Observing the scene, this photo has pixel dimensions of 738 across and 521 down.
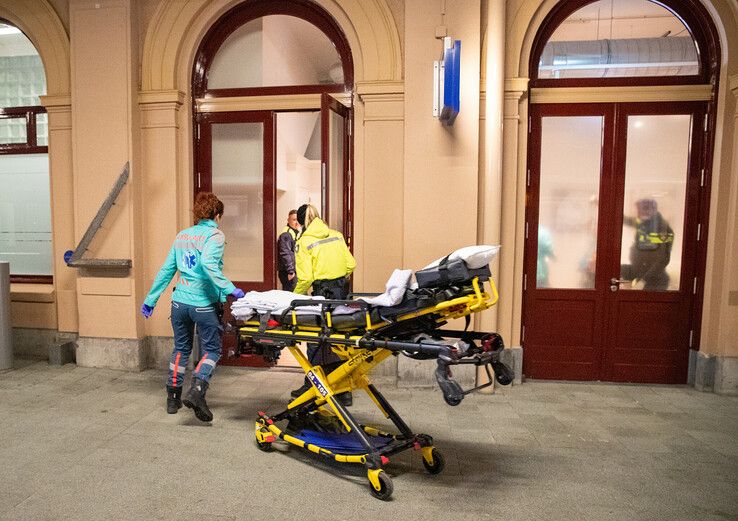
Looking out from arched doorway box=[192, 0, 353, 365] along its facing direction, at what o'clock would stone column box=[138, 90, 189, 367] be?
The stone column is roughly at 3 o'clock from the arched doorway.

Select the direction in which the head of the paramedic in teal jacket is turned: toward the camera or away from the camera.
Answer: away from the camera

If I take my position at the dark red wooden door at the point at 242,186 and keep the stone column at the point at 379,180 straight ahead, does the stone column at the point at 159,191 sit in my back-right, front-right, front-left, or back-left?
back-right

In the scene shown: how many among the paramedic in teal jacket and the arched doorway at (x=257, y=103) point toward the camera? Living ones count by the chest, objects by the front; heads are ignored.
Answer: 1

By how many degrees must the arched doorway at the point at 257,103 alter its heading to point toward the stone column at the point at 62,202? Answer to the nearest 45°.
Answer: approximately 90° to its right

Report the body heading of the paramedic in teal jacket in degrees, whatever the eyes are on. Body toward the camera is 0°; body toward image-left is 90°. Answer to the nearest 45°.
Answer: approximately 225°
